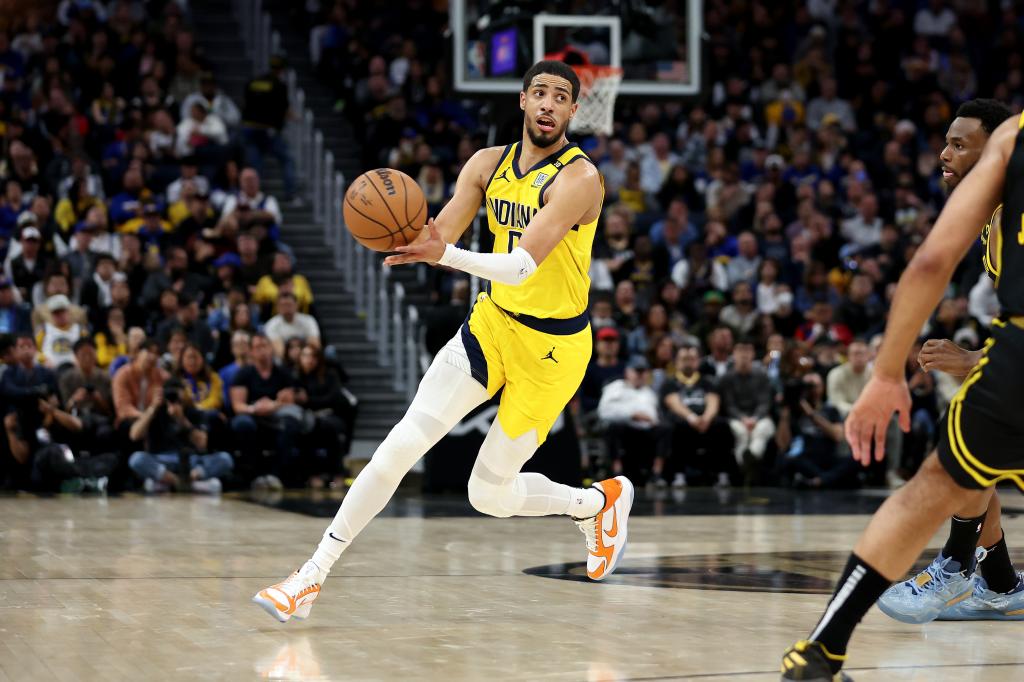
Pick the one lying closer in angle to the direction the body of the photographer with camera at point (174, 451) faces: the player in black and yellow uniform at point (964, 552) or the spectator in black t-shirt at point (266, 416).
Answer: the player in black and yellow uniform

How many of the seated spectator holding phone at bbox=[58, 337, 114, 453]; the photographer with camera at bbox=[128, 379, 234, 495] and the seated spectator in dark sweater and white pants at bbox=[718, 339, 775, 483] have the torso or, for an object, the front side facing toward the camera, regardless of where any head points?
3

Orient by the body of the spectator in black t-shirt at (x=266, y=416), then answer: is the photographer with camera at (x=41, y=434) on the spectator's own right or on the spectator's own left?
on the spectator's own right

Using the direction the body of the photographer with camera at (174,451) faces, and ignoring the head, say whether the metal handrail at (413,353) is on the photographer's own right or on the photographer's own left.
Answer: on the photographer's own left

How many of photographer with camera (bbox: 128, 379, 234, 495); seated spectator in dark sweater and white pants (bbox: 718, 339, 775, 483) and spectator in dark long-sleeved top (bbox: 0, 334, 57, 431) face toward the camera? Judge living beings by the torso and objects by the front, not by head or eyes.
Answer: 3

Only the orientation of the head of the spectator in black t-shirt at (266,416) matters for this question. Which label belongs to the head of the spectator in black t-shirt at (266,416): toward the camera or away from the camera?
toward the camera

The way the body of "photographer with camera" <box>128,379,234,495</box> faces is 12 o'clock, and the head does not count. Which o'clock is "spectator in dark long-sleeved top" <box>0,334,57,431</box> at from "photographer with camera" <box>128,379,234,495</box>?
"spectator in dark long-sleeved top" <box>0,334,57,431</box> is roughly at 3 o'clock from "photographer with camera" <box>128,379,234,495</box>.

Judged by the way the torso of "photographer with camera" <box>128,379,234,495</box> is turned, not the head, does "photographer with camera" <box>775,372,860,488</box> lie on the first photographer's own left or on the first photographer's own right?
on the first photographer's own left

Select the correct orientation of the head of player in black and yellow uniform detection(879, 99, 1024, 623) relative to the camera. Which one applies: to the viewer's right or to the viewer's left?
to the viewer's left

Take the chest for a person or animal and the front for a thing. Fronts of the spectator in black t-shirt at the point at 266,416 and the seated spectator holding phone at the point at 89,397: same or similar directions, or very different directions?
same or similar directions

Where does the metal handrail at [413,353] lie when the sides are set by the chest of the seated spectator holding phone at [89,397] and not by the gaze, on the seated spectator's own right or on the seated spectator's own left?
on the seated spectator's own left

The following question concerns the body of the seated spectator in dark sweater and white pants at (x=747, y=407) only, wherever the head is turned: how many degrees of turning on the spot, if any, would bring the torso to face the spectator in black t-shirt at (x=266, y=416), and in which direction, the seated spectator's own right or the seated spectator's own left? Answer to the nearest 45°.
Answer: approximately 90° to the seated spectator's own right

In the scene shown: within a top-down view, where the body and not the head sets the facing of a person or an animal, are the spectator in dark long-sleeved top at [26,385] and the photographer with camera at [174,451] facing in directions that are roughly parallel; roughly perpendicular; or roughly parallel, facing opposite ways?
roughly parallel

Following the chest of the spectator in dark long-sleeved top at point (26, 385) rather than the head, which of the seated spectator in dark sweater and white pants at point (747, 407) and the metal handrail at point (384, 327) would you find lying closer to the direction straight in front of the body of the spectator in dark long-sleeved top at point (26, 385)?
the seated spectator in dark sweater and white pants

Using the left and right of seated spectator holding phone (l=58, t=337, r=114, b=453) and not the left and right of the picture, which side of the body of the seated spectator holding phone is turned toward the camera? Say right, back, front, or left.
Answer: front

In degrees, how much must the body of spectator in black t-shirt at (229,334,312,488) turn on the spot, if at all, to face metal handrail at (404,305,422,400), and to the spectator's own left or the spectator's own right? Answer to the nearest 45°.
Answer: approximately 135° to the spectator's own left

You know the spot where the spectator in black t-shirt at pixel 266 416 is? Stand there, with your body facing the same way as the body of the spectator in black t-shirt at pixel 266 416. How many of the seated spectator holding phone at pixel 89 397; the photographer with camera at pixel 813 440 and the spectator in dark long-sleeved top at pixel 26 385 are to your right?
2

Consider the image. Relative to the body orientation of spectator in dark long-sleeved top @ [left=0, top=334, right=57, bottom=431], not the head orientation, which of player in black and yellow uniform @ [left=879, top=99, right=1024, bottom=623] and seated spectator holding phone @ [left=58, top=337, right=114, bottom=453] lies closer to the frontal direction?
the player in black and yellow uniform

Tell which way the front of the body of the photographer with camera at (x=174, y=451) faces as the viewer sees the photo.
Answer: toward the camera

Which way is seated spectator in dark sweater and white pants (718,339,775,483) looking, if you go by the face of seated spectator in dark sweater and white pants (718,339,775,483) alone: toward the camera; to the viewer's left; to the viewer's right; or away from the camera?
toward the camera

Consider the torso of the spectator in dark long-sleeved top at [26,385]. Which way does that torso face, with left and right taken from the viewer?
facing the viewer

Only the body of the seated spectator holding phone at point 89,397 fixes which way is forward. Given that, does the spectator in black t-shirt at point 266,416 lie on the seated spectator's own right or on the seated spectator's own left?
on the seated spectator's own left

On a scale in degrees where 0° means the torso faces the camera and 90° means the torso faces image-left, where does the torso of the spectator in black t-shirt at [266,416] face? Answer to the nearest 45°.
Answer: approximately 0°
